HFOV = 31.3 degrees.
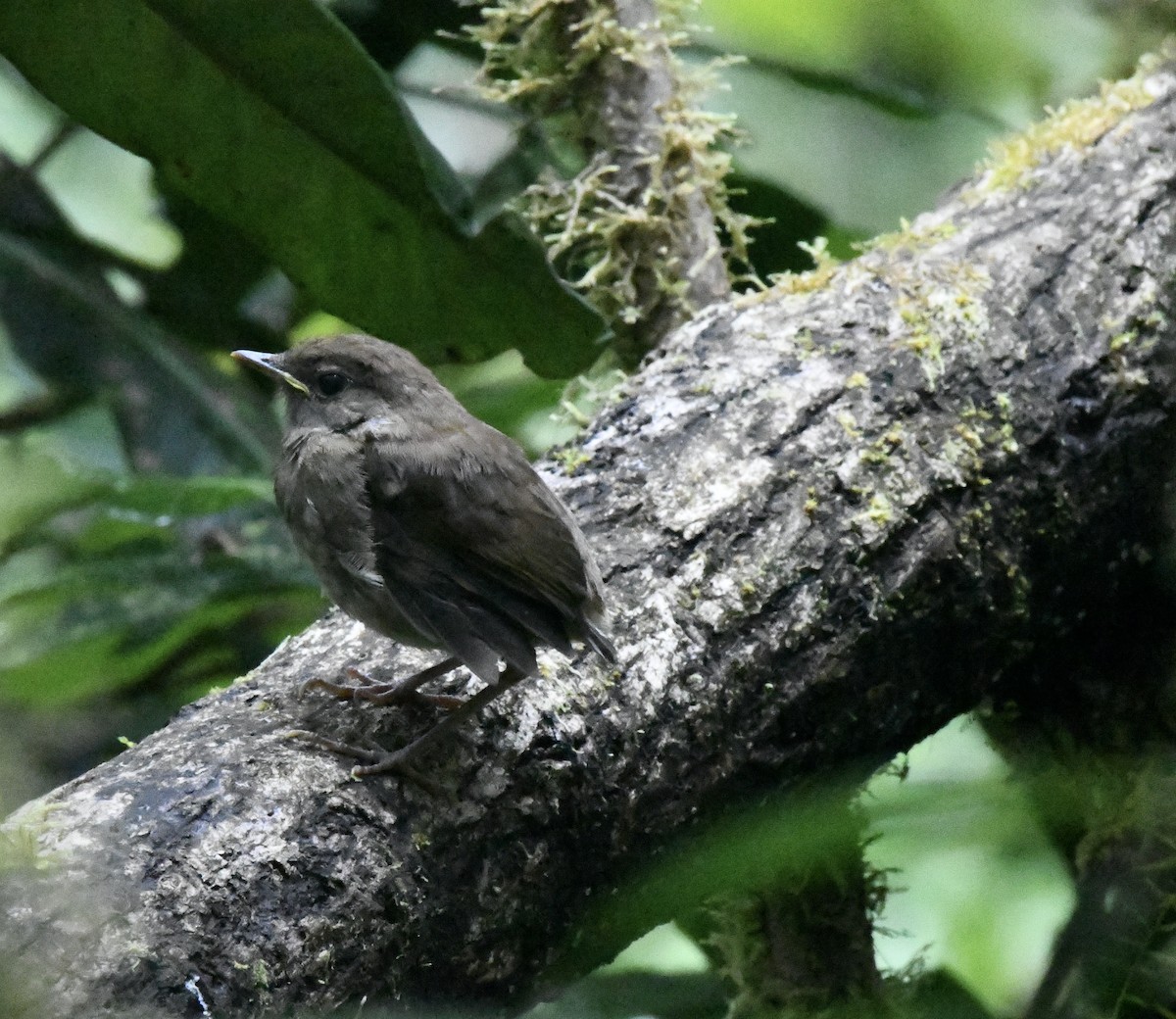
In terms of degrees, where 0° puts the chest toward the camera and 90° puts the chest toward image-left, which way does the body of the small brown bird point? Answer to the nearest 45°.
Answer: approximately 90°
